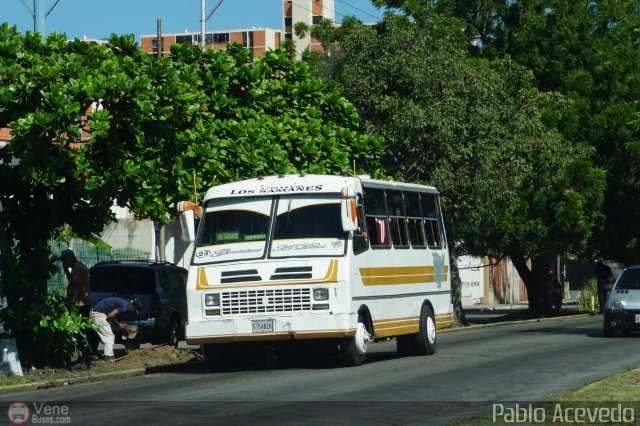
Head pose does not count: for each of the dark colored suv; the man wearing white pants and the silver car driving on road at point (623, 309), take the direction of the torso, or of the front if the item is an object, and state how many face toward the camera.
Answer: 1

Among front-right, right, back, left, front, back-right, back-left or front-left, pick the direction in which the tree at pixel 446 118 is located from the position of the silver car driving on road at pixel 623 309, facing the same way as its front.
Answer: back-right

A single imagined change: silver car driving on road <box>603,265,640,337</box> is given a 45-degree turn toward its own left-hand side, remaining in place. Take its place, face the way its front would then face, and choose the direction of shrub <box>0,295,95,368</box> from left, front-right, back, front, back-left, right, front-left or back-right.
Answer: right

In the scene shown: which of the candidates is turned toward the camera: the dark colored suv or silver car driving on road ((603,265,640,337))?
the silver car driving on road

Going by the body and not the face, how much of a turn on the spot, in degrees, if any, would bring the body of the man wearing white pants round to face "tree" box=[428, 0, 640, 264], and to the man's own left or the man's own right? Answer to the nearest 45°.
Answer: approximately 45° to the man's own left

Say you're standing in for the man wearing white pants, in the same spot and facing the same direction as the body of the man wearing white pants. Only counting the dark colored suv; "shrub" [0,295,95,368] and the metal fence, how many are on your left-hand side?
2

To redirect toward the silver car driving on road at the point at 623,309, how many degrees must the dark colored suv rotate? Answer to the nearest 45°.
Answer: approximately 45° to its right

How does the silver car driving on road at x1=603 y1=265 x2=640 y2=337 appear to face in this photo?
toward the camera

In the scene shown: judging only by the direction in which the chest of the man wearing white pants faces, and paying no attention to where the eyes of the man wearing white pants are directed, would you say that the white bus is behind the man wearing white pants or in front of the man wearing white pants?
in front

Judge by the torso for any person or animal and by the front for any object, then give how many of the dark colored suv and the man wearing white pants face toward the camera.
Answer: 0

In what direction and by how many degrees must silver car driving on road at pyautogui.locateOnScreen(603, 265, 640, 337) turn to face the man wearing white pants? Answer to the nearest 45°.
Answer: approximately 45° to its right

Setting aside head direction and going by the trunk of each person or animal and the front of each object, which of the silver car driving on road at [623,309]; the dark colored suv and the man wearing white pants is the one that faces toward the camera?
the silver car driving on road

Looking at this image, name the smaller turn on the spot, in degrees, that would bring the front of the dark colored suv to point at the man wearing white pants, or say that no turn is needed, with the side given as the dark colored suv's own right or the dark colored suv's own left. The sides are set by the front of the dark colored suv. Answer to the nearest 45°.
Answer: approximately 135° to the dark colored suv's own right

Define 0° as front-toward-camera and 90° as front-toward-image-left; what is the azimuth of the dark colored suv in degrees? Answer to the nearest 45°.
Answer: approximately 225°

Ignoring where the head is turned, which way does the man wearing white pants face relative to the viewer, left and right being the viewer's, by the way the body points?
facing to the right of the viewer

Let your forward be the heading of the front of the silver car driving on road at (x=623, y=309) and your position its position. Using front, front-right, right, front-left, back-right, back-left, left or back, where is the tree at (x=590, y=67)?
back

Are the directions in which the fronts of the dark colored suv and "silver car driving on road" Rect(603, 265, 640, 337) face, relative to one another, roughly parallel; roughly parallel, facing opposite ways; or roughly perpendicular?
roughly parallel, facing opposite ways
